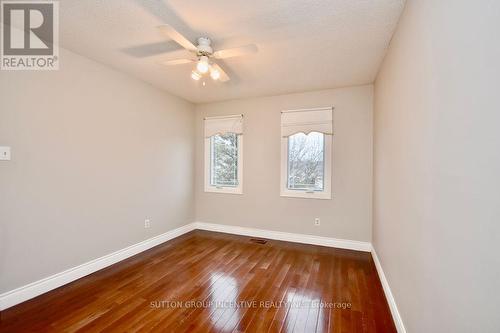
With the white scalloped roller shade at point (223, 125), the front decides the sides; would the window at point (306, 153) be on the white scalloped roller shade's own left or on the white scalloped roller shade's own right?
on the white scalloped roller shade's own left

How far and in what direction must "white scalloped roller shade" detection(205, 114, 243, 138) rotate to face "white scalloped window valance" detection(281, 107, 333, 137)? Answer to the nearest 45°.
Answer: approximately 45° to its left

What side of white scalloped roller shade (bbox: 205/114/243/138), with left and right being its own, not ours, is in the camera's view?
front
